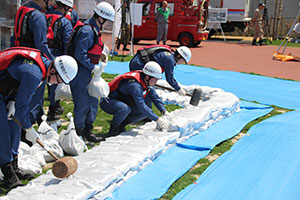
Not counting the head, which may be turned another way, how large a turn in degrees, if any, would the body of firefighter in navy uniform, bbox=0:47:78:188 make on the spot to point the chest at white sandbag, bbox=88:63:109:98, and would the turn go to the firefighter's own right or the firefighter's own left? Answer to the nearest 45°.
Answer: approximately 45° to the firefighter's own left

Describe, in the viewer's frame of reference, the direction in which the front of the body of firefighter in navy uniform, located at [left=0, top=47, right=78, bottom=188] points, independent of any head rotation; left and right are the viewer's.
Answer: facing to the right of the viewer

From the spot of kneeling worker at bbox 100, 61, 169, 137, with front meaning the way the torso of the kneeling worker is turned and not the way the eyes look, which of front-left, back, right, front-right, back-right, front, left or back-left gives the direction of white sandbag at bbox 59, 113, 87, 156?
back-right

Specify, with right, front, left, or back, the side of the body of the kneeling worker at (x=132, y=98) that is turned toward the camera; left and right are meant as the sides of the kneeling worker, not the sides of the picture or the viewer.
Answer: right

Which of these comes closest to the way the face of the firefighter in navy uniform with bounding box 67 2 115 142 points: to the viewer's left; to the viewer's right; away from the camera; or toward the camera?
to the viewer's right

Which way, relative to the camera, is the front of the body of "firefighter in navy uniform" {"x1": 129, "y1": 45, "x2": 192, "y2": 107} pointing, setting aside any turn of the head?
to the viewer's right

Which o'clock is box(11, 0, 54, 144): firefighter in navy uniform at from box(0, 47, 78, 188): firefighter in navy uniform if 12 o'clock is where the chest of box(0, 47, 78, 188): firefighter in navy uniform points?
box(11, 0, 54, 144): firefighter in navy uniform is roughly at 9 o'clock from box(0, 47, 78, 188): firefighter in navy uniform.

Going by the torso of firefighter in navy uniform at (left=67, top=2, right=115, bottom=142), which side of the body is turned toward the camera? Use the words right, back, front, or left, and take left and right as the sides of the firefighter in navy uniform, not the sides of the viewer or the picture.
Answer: right

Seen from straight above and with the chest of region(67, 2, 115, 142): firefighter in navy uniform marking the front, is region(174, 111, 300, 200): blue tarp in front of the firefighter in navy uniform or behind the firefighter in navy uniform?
in front

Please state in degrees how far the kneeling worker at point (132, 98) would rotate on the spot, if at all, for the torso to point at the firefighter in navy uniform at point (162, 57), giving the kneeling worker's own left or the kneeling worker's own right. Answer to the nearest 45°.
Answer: approximately 45° to the kneeling worker's own left
